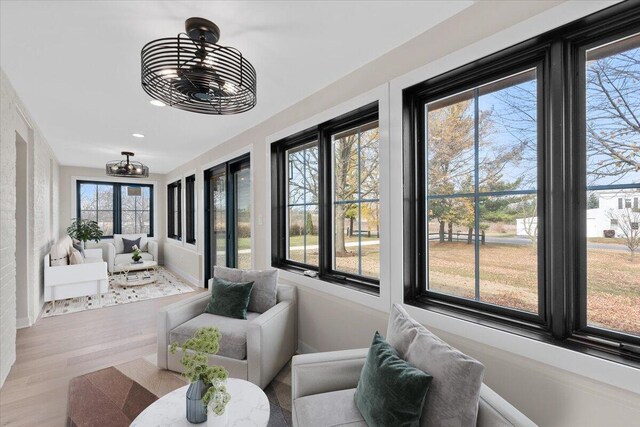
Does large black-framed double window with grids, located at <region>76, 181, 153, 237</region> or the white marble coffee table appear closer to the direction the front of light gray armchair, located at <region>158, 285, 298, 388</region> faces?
the white marble coffee table

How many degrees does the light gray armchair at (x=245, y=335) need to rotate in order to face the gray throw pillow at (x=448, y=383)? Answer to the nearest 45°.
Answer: approximately 90° to its left

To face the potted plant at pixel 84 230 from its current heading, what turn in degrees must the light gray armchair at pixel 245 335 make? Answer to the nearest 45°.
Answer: approximately 90° to its right

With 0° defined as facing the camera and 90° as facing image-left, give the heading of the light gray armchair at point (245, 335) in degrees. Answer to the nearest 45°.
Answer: approximately 45°

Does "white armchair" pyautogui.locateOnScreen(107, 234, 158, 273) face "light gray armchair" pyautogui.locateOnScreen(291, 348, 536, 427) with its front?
yes

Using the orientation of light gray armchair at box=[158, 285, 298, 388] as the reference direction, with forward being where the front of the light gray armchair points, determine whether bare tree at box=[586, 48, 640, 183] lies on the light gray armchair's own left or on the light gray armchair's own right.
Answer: on the light gray armchair's own left
